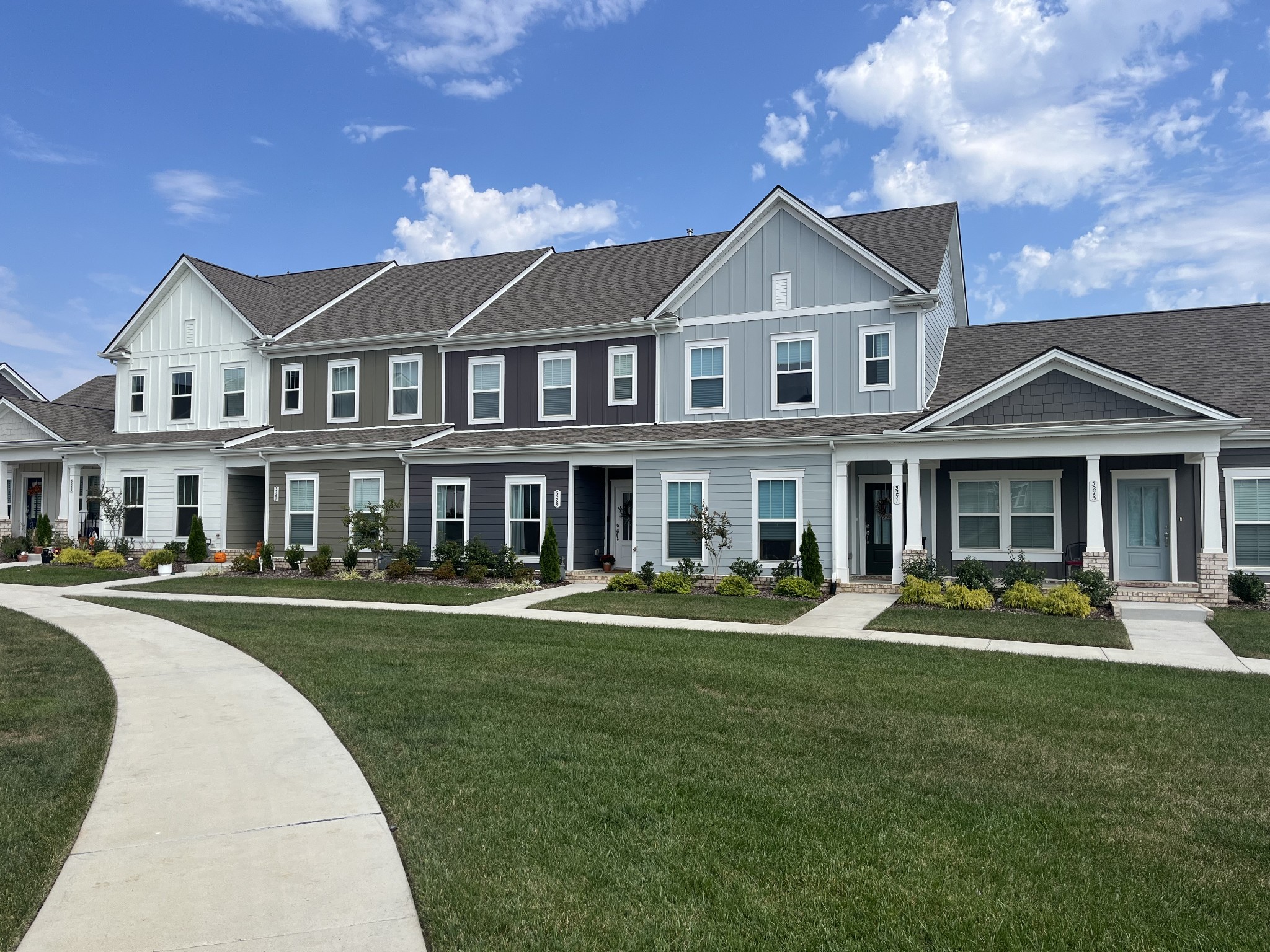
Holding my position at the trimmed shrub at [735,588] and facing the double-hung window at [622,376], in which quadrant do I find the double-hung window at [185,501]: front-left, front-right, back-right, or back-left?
front-left

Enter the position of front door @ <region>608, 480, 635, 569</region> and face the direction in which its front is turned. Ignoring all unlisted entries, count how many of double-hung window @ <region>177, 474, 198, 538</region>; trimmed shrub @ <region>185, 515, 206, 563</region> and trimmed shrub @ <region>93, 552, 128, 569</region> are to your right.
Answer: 3

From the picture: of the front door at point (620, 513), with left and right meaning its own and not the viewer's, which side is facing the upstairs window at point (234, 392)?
right

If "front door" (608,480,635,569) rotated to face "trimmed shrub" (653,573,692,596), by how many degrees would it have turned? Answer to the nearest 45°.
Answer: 0° — it already faces it

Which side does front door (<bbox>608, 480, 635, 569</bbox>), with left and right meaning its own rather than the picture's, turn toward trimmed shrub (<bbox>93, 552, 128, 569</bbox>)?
right

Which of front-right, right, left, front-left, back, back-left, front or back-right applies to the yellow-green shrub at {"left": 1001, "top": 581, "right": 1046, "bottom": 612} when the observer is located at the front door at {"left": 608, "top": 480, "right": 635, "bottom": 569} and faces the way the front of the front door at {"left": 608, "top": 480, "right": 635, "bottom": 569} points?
front-left

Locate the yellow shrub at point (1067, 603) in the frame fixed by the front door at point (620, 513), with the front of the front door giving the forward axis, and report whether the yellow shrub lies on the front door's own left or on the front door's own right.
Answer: on the front door's own left

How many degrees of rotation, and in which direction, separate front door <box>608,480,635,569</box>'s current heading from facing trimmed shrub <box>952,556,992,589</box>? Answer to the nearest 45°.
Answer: approximately 45° to its left

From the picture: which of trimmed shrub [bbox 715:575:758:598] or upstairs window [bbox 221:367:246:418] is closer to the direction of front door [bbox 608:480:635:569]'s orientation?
the trimmed shrub

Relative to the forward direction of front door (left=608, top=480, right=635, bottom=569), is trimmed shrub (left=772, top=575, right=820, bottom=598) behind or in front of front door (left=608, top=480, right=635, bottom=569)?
in front

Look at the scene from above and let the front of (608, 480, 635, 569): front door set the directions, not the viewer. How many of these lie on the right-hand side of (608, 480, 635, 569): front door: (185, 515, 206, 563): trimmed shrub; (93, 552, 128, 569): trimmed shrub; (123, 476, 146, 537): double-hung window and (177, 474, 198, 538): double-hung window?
4

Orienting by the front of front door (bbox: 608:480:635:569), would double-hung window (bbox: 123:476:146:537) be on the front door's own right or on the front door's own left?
on the front door's own right

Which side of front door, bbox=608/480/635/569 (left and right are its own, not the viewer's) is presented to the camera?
front

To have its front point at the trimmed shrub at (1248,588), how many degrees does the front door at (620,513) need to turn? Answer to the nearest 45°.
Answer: approximately 45° to its left

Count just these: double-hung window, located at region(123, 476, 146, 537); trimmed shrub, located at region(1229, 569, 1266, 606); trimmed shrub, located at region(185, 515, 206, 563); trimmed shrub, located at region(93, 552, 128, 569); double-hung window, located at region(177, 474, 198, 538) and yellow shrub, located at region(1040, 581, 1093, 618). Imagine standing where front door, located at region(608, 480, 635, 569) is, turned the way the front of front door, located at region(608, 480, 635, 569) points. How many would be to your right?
4

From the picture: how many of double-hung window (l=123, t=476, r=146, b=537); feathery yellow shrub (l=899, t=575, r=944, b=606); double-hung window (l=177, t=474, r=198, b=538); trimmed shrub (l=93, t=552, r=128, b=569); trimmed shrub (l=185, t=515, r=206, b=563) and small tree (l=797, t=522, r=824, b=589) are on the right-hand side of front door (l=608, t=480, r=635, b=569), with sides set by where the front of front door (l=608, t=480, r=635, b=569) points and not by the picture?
4

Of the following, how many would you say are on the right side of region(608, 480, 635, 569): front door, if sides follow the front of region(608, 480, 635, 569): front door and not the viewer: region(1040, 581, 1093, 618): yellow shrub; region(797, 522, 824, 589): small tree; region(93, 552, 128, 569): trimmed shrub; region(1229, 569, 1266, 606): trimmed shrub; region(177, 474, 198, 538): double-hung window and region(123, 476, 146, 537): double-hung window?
3

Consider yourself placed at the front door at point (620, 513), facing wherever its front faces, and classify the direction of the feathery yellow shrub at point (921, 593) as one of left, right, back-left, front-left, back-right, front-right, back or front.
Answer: front-left

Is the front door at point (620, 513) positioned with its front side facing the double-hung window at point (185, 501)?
no

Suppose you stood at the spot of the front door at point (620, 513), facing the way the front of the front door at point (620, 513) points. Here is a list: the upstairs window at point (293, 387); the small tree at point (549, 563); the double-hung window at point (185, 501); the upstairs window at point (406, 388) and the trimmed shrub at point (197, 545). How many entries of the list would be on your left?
0

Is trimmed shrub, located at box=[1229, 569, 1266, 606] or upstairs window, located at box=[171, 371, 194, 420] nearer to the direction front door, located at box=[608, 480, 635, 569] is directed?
the trimmed shrub
